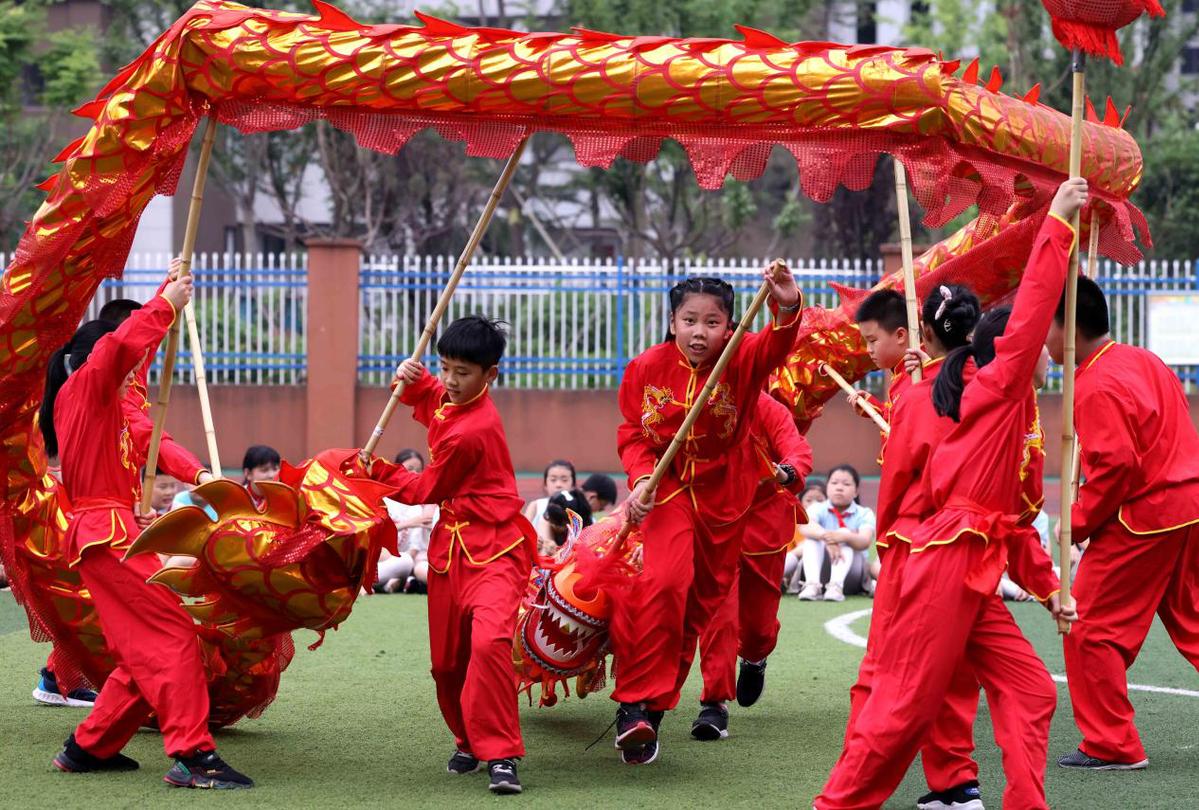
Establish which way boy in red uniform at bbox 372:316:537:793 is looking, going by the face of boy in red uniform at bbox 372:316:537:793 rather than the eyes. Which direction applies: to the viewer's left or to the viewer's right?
to the viewer's left

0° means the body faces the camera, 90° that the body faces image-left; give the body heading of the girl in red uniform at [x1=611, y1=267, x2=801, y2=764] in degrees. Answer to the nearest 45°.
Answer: approximately 0°

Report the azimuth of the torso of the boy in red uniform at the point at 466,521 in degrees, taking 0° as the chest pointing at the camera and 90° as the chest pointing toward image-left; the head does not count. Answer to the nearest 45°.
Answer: approximately 45°

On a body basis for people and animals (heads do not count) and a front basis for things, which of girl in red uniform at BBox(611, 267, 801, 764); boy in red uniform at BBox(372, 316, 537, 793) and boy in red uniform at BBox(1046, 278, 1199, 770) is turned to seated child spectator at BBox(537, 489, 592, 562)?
boy in red uniform at BBox(1046, 278, 1199, 770)

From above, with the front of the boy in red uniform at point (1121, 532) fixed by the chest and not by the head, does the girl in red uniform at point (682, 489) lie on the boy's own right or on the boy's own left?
on the boy's own left

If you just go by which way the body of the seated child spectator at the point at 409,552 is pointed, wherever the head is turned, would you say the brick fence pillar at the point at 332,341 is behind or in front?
behind

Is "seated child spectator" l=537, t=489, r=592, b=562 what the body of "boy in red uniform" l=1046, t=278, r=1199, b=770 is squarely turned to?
yes

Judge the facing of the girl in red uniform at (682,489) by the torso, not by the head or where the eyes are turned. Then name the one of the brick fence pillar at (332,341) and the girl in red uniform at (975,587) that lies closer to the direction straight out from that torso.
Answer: the girl in red uniform

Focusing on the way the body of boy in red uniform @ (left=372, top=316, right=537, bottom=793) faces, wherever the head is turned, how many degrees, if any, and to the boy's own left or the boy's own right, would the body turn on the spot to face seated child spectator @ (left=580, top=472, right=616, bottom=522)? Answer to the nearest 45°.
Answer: approximately 135° to the boy's own right

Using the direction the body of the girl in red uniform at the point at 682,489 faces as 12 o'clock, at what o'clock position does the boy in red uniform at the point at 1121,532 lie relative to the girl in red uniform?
The boy in red uniform is roughly at 9 o'clock from the girl in red uniform.
